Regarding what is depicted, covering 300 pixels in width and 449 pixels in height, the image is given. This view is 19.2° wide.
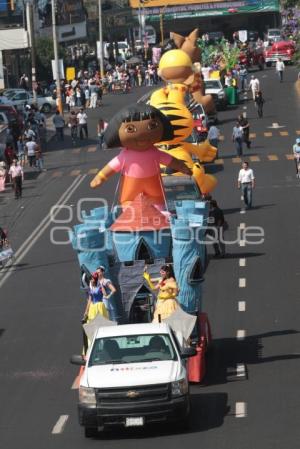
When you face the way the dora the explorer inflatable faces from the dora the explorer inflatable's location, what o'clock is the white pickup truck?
The white pickup truck is roughly at 12 o'clock from the dora the explorer inflatable.

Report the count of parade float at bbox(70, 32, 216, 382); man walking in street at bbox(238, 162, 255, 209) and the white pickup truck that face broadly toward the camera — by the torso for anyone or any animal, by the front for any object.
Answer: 3

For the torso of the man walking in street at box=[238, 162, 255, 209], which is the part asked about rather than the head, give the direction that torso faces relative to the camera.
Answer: toward the camera

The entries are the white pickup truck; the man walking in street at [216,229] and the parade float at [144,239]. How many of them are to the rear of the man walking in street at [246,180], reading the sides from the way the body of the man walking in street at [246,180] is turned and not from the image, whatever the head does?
0

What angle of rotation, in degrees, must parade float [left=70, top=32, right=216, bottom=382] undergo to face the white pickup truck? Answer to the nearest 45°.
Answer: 0° — it already faces it

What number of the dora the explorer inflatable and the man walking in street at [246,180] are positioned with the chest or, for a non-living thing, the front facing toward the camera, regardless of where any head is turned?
2

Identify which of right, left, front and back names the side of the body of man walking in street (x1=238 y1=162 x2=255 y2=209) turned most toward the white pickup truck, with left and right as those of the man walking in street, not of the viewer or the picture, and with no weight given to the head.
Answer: front

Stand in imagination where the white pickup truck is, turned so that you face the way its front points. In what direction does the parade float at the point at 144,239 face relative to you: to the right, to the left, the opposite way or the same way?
the same way

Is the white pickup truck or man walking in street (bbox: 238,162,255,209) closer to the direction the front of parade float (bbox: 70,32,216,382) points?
the white pickup truck

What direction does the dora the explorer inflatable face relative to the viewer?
toward the camera

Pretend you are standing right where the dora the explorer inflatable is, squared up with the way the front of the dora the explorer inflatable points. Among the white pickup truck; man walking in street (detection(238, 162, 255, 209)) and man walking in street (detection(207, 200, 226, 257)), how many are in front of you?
1

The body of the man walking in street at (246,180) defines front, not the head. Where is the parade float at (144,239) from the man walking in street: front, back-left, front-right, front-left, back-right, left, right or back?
front

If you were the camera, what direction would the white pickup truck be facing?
facing the viewer
